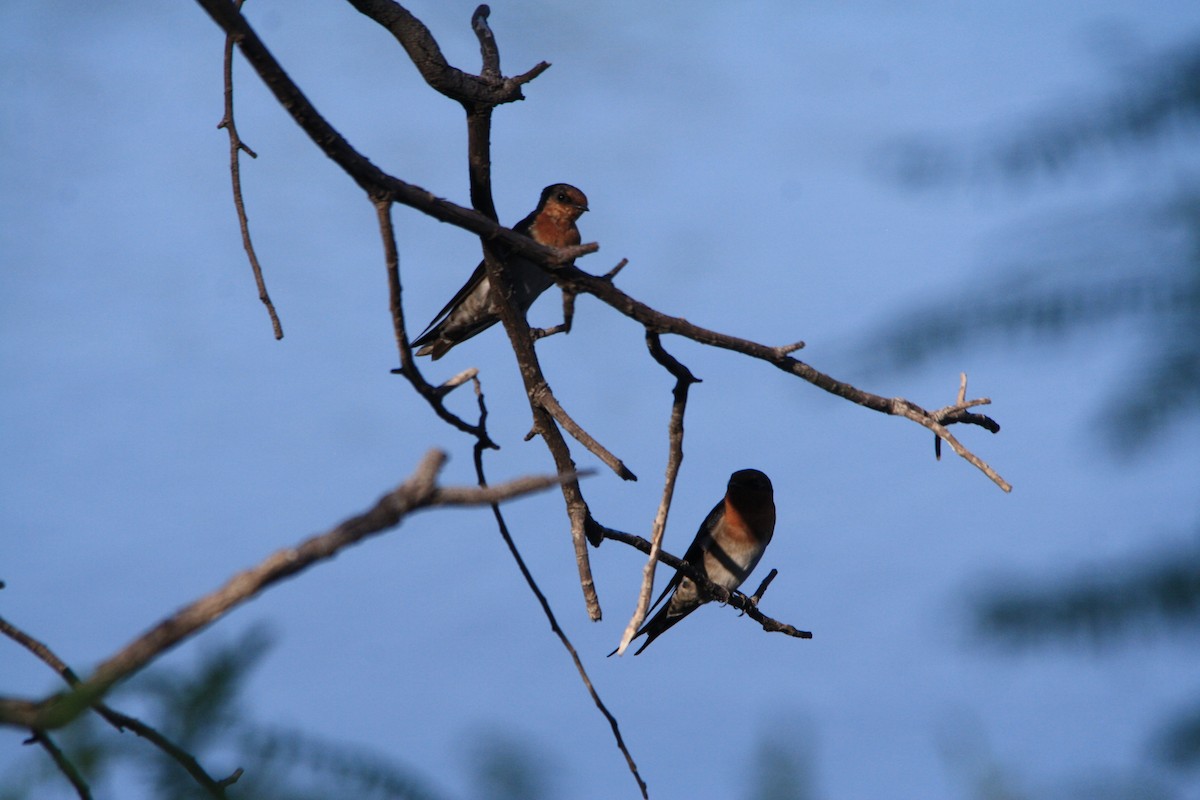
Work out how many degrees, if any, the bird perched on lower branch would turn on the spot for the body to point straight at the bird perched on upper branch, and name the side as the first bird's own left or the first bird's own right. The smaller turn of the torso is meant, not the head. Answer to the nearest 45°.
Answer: approximately 90° to the first bird's own right

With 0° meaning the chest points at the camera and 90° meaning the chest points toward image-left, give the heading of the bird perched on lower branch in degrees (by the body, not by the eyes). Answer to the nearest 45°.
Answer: approximately 315°

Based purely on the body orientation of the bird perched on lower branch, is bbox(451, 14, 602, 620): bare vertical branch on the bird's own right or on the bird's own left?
on the bird's own right
